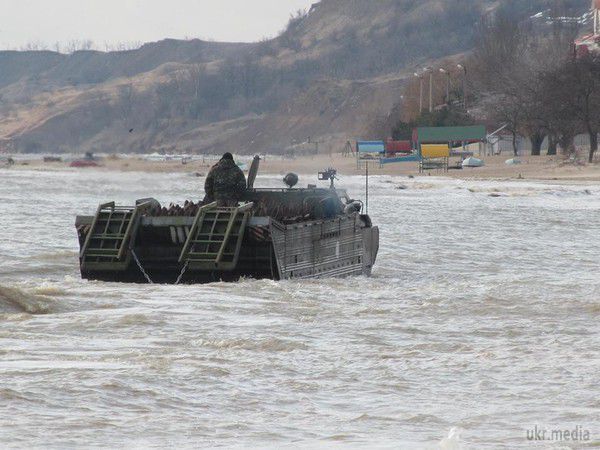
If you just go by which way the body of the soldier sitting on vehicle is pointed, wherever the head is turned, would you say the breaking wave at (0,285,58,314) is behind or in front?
behind

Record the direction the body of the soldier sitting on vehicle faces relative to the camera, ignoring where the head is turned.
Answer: away from the camera
